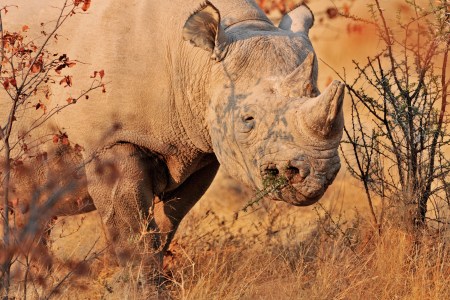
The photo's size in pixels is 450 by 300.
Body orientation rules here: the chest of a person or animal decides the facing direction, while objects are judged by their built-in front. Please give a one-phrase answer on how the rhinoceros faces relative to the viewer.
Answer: facing the viewer and to the right of the viewer
